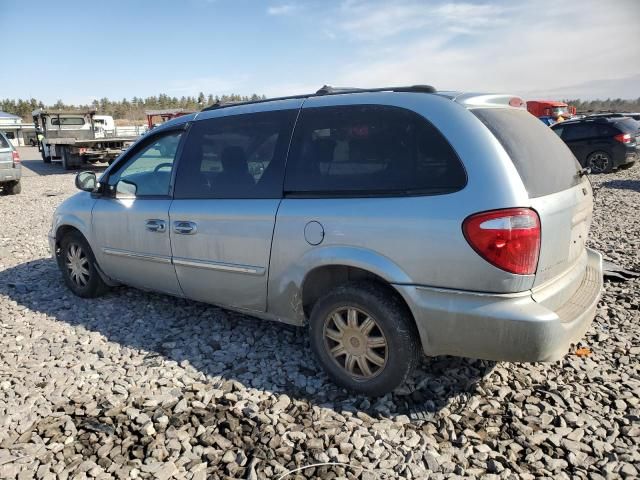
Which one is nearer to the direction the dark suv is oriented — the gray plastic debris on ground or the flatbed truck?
the flatbed truck

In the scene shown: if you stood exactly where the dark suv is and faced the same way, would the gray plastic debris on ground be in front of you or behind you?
behind

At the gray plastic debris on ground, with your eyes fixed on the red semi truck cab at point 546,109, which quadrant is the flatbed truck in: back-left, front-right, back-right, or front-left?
front-left

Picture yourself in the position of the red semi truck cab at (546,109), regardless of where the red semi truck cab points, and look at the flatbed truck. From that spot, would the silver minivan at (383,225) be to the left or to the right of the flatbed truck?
left

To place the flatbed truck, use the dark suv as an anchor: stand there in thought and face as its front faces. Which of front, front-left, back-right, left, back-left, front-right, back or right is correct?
front-left

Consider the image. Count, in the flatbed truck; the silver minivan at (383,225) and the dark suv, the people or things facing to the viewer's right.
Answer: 0

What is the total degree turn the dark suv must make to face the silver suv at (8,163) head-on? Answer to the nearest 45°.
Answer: approximately 90° to its left

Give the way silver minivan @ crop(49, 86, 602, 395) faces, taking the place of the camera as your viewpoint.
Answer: facing away from the viewer and to the left of the viewer

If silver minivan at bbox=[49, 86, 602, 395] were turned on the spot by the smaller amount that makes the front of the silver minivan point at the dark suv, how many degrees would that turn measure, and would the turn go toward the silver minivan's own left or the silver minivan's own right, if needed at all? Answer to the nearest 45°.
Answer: approximately 90° to the silver minivan's own right

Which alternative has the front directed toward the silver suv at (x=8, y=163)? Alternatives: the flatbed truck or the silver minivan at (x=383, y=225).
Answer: the silver minivan at (x=383, y=225)

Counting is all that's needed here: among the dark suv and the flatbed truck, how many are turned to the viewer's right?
0

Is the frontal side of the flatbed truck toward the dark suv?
no
